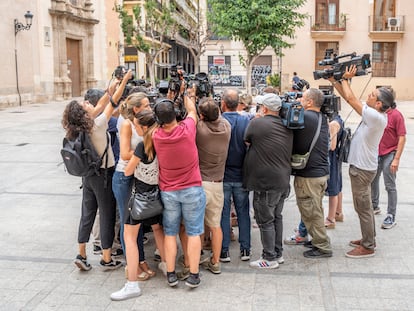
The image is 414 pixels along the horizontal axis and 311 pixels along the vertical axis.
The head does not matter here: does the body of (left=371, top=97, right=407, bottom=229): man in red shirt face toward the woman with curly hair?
yes

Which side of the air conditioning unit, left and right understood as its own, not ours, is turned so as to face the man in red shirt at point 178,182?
front

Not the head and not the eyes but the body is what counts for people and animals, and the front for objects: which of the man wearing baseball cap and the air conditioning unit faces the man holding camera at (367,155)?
the air conditioning unit

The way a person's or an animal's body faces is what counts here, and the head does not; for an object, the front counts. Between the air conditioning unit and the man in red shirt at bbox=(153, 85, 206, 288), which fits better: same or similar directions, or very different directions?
very different directions

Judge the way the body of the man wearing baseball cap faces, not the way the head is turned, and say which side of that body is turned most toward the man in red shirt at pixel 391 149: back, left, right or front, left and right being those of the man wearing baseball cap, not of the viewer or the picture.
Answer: right

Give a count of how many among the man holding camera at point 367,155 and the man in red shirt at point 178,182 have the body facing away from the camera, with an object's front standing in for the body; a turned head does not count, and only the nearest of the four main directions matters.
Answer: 1

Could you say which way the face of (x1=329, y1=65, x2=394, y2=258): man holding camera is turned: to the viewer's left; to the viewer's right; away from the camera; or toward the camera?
to the viewer's left

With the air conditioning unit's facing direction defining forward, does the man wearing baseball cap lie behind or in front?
in front

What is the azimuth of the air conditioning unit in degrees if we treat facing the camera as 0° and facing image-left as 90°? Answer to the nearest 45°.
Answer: approximately 0°

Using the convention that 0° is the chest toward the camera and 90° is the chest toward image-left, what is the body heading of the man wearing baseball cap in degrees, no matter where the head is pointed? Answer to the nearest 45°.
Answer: approximately 135°

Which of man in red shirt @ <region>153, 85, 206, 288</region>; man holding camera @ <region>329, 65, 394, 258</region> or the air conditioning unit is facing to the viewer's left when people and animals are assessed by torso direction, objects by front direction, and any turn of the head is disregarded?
the man holding camera

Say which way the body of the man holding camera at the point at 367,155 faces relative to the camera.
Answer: to the viewer's left

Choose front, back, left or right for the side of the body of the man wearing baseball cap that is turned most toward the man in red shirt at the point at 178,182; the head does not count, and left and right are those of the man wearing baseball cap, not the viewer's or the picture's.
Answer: left

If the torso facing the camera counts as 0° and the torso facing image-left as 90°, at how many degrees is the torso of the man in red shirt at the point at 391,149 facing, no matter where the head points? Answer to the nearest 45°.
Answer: approximately 45°

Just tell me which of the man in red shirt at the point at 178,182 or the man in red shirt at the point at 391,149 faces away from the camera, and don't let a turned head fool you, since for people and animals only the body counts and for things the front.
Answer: the man in red shirt at the point at 178,182

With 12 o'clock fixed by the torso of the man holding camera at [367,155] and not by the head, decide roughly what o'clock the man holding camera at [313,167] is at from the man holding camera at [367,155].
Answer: the man holding camera at [313,167] is roughly at 11 o'clock from the man holding camera at [367,155].

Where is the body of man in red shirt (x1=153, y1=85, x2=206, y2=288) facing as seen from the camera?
away from the camera

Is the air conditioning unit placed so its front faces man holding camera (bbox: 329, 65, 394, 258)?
yes
